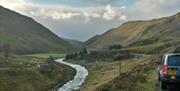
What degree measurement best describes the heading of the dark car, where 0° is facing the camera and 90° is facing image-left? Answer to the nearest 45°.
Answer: approximately 180°
